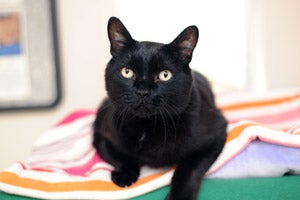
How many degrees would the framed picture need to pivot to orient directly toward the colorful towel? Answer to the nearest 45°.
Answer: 0° — it already faces it

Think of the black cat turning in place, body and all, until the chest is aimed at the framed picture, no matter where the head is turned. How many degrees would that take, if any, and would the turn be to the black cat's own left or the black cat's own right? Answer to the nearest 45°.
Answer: approximately 135° to the black cat's own right

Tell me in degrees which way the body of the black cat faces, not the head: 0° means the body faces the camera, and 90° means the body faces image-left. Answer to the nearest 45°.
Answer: approximately 0°

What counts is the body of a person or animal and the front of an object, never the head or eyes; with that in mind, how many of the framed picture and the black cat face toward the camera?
2
